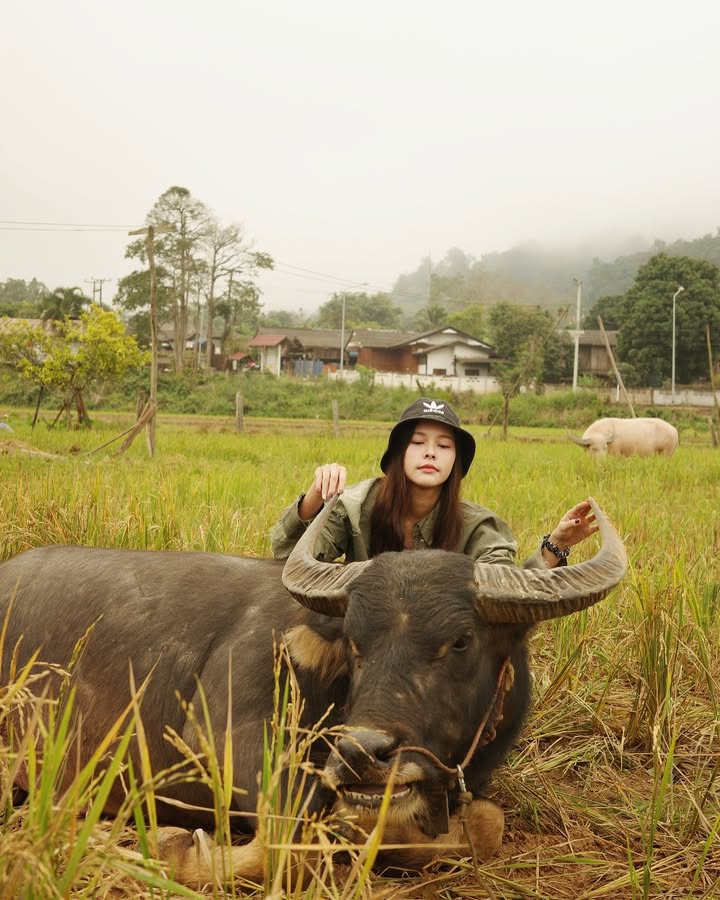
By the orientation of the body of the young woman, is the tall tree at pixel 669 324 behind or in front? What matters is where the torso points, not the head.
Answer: behind

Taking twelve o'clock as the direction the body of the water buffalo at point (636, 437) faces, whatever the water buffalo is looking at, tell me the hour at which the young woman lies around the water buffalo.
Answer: The young woman is roughly at 9 o'clock from the water buffalo.

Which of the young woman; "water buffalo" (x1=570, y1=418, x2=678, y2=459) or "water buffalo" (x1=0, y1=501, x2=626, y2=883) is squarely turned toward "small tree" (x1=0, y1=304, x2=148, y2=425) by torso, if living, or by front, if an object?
"water buffalo" (x1=570, y1=418, x2=678, y2=459)

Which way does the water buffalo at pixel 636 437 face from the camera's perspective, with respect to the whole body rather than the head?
to the viewer's left

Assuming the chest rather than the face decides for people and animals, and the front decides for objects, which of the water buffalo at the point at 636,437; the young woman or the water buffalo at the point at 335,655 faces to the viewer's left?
the water buffalo at the point at 636,437

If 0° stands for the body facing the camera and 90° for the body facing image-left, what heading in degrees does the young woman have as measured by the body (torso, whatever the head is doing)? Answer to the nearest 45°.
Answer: approximately 0°

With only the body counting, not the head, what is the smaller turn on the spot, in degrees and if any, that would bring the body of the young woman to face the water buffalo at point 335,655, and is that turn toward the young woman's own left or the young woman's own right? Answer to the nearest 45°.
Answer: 0° — they already face it

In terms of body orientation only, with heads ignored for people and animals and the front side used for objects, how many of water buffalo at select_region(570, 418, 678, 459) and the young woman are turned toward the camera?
1

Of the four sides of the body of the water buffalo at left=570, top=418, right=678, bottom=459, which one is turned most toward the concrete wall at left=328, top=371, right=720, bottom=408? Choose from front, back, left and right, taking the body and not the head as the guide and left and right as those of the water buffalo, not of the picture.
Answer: right

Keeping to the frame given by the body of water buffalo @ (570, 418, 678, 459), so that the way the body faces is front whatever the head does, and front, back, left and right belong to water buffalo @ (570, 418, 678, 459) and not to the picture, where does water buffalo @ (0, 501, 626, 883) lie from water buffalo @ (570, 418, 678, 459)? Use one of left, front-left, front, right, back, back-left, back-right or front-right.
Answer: left

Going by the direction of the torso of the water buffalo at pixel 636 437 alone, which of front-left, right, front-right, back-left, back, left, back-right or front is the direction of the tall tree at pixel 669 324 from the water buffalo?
right

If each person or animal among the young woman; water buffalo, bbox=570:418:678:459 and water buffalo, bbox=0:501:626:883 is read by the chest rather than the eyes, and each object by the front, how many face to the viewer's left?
1

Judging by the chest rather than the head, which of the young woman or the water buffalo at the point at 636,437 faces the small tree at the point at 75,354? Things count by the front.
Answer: the water buffalo

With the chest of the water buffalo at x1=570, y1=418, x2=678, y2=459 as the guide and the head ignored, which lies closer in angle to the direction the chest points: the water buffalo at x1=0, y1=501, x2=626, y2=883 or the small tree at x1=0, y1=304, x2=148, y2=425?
the small tree
